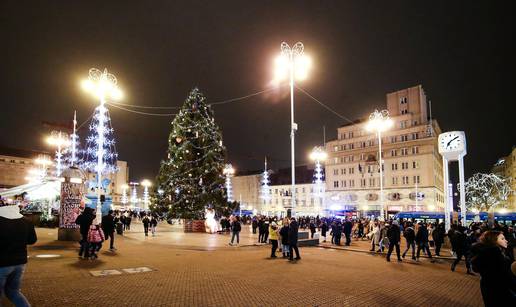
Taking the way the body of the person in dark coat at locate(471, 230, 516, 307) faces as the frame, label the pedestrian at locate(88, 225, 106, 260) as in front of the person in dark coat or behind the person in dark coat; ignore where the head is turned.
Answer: behind
